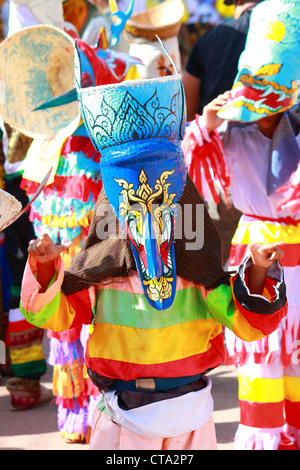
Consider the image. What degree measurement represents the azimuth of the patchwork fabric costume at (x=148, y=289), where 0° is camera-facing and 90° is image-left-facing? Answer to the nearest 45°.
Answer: approximately 0°

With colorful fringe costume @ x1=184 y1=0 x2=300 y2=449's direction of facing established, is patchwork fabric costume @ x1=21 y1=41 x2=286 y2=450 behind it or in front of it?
in front

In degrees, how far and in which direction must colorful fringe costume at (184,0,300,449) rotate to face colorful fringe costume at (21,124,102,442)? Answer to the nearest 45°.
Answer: approximately 90° to its right

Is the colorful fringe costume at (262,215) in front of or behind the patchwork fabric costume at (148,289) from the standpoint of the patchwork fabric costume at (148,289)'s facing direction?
behind

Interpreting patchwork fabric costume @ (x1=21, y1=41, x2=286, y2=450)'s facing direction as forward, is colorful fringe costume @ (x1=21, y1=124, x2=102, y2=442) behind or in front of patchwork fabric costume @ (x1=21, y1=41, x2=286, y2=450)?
behind

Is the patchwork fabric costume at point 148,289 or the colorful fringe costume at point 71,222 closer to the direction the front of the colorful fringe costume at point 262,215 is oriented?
the patchwork fabric costume
